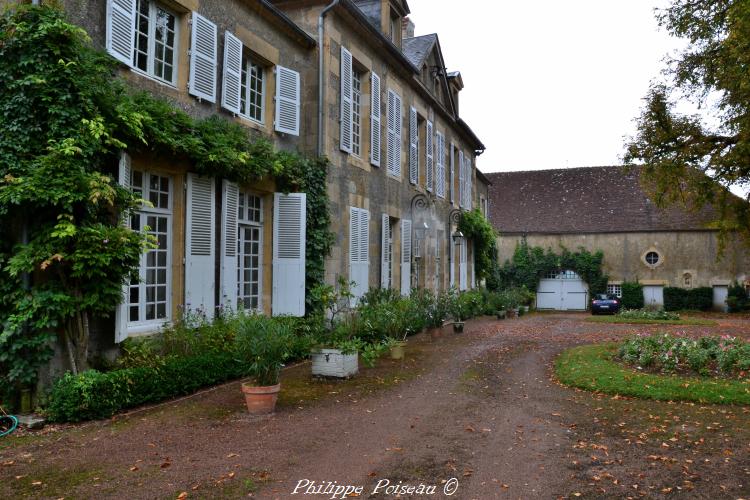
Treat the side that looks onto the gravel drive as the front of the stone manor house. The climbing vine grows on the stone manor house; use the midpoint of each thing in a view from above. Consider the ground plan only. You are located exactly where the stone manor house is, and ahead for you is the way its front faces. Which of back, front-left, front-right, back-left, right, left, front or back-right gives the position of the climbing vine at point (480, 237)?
left

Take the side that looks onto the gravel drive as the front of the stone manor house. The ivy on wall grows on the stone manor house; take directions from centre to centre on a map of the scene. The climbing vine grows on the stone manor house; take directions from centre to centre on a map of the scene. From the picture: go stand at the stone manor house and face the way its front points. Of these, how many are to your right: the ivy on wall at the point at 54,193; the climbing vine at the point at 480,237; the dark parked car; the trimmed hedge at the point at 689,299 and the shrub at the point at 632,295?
1

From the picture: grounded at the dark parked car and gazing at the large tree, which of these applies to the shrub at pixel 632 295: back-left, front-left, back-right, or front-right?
back-left

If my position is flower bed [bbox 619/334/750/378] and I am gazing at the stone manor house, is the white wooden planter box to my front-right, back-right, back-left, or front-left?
front-left

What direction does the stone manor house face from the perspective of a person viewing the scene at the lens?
facing the viewer and to the right of the viewer

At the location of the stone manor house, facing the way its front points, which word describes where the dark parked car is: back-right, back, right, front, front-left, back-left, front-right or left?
left

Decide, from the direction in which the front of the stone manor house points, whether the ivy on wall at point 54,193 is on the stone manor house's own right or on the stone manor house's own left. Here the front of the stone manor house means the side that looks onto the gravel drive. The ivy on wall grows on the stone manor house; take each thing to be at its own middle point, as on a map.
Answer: on the stone manor house's own right

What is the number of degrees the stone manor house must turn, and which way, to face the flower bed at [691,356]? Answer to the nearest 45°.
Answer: approximately 45° to its left

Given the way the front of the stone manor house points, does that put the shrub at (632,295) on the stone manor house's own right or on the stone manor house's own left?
on the stone manor house's own left

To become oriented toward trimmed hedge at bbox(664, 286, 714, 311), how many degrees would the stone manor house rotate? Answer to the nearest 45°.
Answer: approximately 90° to its left

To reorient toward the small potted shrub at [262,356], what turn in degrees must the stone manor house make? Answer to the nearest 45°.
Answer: approximately 45° to its right

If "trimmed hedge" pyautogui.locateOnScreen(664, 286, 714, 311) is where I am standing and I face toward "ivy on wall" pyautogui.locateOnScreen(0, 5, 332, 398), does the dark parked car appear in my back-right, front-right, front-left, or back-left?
front-right

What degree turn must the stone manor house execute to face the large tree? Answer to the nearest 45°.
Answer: approximately 45° to its left

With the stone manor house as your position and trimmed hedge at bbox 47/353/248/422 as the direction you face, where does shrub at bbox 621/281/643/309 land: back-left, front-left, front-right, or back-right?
back-left
